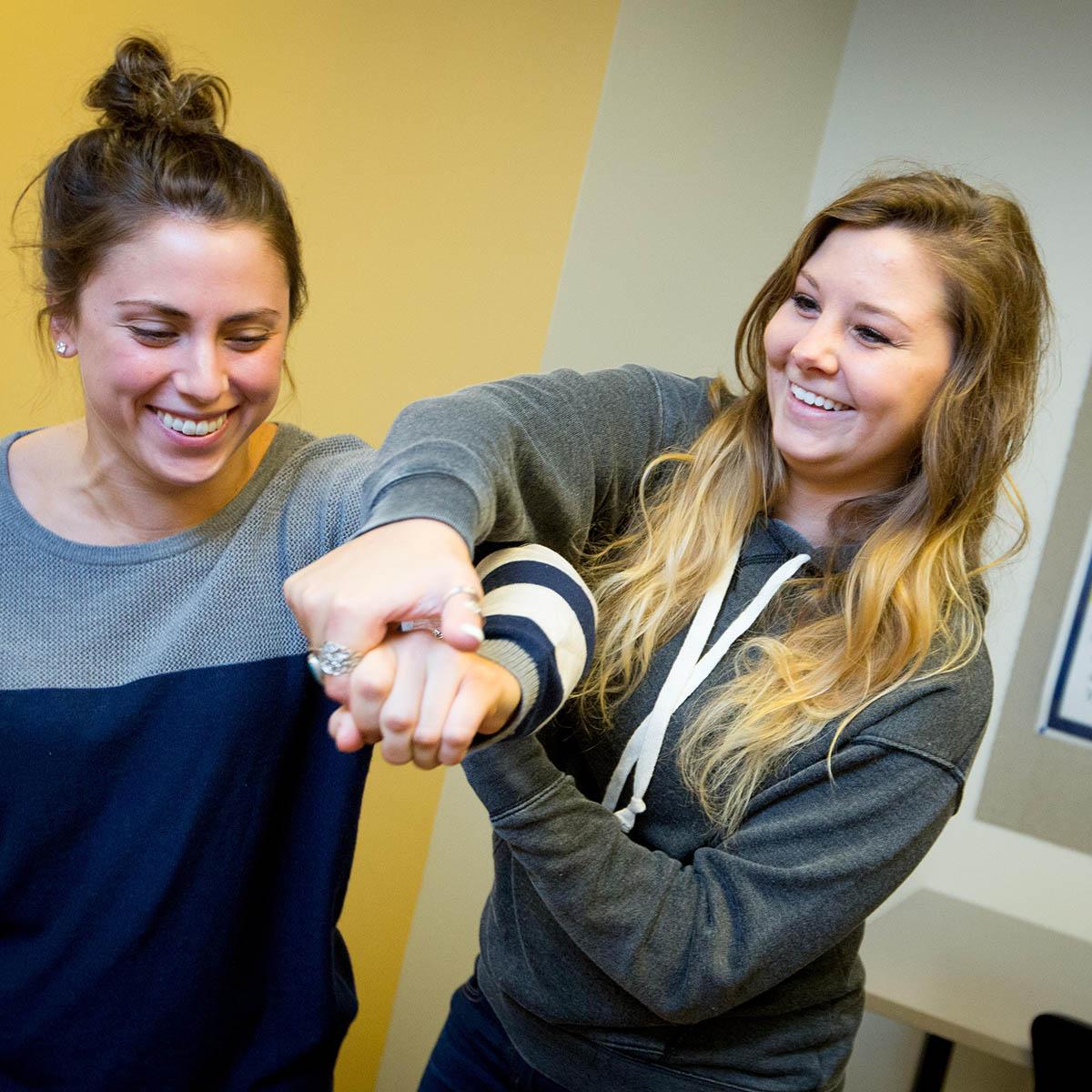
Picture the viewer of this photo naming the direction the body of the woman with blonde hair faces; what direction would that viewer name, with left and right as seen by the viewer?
facing the viewer and to the left of the viewer

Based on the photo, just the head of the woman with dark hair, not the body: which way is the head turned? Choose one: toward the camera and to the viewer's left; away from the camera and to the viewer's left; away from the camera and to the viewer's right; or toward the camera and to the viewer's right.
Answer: toward the camera and to the viewer's right

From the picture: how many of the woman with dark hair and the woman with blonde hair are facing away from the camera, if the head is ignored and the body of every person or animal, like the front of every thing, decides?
0

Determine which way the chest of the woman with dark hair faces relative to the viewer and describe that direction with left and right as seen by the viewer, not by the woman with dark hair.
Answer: facing the viewer
